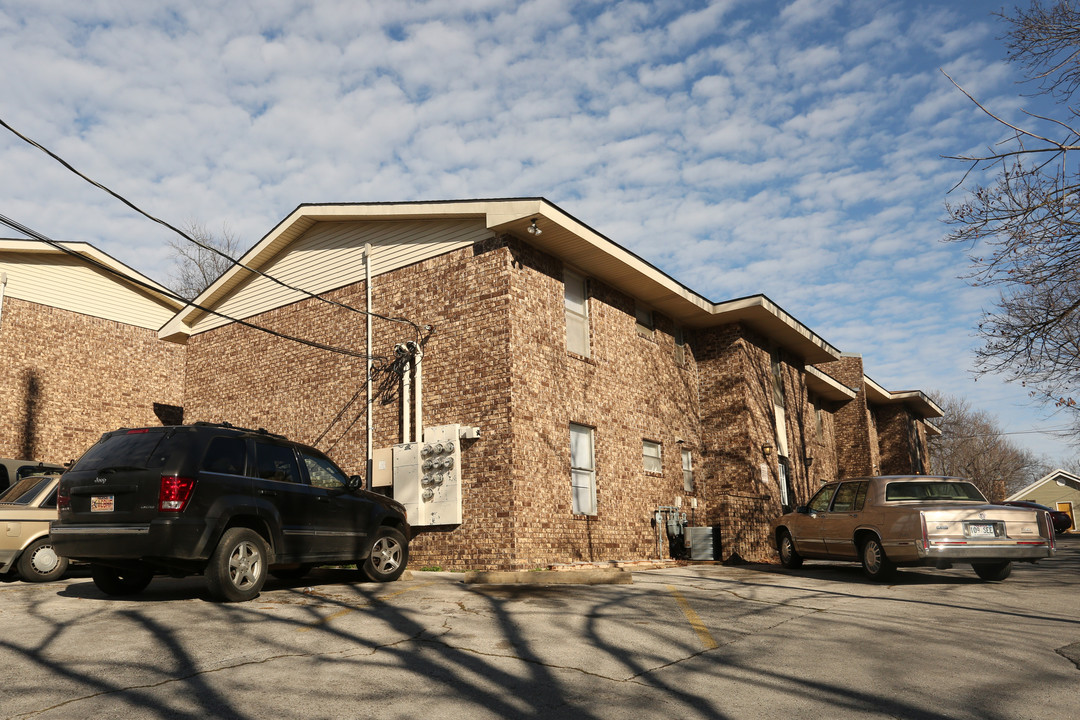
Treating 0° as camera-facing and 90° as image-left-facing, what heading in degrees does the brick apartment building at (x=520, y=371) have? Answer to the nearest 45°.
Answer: approximately 315°

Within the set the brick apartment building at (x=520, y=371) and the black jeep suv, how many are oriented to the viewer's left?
0

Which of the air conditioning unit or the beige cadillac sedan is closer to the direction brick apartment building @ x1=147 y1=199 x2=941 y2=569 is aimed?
the beige cadillac sedan

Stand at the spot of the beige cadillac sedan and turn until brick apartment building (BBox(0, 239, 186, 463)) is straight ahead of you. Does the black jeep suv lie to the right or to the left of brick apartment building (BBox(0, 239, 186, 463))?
left

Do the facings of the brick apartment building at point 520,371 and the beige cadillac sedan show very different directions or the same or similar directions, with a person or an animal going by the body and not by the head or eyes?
very different directions

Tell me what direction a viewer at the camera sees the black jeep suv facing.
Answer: facing away from the viewer and to the right of the viewer

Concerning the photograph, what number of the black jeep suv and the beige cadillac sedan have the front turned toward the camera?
0

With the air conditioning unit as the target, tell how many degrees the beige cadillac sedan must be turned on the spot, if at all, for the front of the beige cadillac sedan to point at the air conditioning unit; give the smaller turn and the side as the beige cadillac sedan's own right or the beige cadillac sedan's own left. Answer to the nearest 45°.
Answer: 0° — it already faces it

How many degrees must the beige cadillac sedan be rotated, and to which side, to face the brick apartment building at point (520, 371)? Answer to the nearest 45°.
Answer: approximately 45° to its left

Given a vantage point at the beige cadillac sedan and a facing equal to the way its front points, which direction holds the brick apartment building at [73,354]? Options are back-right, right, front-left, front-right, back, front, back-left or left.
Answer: front-left

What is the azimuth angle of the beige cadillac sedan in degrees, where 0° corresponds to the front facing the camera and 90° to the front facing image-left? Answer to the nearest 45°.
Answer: approximately 135°
